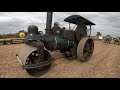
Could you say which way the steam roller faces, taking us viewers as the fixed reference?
facing the viewer and to the left of the viewer
